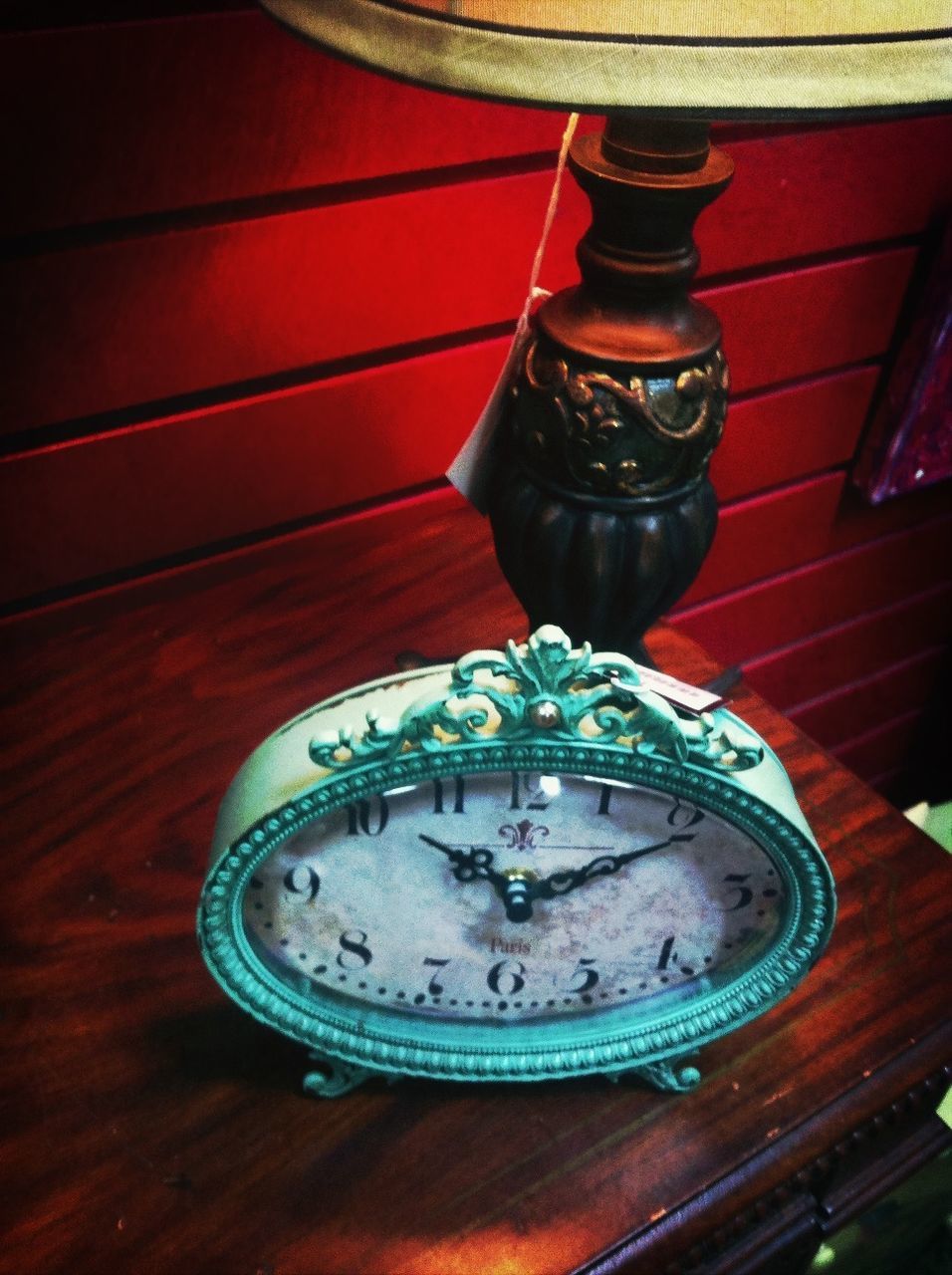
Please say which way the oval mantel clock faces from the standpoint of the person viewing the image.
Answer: facing the viewer
